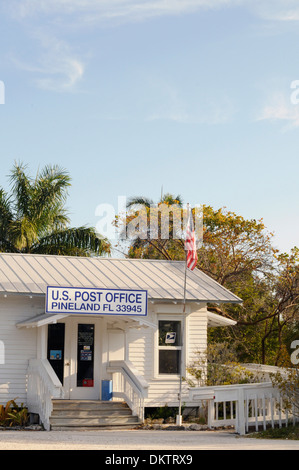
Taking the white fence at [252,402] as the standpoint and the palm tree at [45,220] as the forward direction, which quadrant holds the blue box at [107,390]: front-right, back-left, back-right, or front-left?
front-left

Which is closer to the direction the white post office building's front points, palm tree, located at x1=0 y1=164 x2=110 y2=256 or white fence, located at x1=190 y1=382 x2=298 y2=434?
the white fence

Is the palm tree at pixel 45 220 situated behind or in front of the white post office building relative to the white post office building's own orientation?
behind

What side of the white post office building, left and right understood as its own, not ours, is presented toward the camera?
front

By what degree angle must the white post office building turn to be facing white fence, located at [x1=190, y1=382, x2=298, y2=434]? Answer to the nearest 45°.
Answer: approximately 45° to its left
